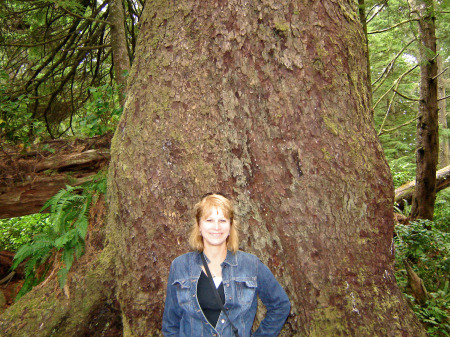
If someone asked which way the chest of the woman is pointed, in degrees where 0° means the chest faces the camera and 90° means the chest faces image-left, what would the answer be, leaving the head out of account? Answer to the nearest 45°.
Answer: approximately 0°

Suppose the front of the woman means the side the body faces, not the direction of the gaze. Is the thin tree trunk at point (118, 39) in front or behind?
behind

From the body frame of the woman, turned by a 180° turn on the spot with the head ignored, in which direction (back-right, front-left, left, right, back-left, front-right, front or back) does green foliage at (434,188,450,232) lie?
front-right

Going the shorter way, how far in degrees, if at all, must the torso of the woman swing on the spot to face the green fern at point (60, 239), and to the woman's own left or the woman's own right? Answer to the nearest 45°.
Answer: approximately 135° to the woman's own right

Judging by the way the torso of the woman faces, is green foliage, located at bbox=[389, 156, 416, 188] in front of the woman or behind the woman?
behind

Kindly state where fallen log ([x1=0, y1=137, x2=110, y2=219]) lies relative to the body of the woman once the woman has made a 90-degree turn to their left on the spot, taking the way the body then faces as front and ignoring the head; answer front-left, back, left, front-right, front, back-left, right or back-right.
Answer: back-left
